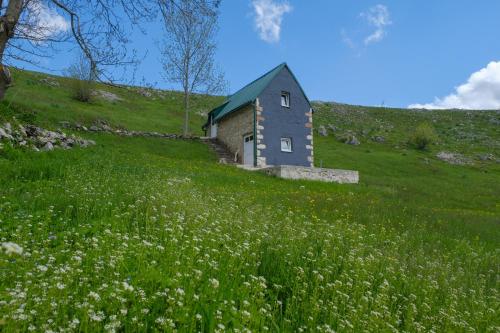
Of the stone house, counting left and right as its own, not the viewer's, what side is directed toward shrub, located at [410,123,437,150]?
back

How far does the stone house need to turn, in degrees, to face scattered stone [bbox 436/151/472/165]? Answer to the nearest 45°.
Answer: approximately 180°

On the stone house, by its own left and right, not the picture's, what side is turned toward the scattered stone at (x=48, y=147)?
front

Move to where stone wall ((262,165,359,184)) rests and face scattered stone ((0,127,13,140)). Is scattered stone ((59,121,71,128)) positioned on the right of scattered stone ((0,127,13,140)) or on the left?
right

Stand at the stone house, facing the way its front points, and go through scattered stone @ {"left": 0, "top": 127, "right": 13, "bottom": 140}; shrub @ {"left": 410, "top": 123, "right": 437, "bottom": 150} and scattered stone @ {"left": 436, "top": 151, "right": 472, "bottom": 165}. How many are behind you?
2

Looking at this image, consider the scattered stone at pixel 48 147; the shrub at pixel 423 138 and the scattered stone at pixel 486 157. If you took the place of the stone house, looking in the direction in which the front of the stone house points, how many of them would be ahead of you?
1

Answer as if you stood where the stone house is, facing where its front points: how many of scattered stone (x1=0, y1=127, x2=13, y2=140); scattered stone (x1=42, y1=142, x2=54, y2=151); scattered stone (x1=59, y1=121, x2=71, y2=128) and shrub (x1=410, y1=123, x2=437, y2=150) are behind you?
1

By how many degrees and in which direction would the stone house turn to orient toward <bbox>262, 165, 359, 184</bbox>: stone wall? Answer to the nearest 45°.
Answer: approximately 90° to its left
